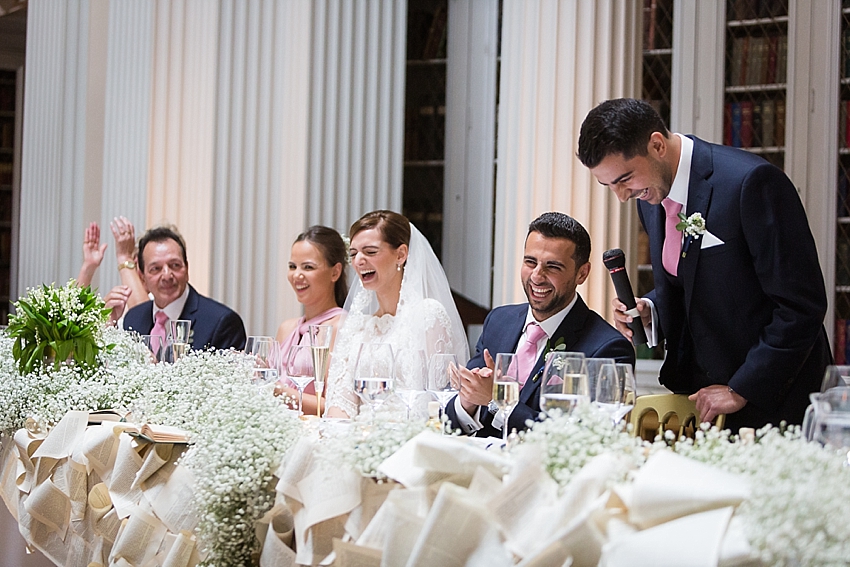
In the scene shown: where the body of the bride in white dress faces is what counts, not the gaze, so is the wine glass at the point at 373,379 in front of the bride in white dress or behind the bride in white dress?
in front

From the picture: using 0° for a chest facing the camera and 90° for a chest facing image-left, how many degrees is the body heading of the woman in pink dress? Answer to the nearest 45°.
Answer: approximately 45°

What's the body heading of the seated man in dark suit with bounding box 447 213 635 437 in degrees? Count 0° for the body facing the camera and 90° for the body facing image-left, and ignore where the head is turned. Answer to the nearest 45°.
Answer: approximately 45°

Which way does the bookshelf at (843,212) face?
toward the camera

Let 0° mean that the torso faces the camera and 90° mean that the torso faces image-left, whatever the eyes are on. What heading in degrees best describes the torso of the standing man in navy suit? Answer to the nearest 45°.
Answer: approximately 45°

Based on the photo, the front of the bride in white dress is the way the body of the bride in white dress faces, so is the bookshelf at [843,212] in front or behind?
behind

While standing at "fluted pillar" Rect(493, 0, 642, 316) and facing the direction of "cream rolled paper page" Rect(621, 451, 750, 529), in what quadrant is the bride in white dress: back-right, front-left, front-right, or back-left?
front-right

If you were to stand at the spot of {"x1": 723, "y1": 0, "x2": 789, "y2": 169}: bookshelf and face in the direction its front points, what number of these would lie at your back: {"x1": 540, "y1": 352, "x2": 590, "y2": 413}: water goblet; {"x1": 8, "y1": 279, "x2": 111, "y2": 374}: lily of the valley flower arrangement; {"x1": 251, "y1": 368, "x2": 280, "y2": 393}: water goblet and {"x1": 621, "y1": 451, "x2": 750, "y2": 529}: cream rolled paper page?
0

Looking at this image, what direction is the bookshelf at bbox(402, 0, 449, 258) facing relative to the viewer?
toward the camera

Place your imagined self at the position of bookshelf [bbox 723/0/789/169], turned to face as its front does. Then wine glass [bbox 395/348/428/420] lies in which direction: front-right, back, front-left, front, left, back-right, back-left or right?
front

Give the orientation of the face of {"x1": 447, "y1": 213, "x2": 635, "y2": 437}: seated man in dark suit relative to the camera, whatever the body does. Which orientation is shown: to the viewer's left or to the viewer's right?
to the viewer's left

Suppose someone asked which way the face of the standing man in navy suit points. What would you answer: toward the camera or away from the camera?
toward the camera

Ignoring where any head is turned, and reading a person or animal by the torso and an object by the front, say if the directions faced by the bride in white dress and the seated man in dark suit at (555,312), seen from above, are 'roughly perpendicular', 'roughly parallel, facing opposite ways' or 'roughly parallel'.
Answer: roughly parallel

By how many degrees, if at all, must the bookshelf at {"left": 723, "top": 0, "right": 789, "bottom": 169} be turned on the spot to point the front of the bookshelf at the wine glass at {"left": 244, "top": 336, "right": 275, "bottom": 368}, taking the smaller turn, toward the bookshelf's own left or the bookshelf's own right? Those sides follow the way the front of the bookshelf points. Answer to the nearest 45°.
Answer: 0° — it already faces it
